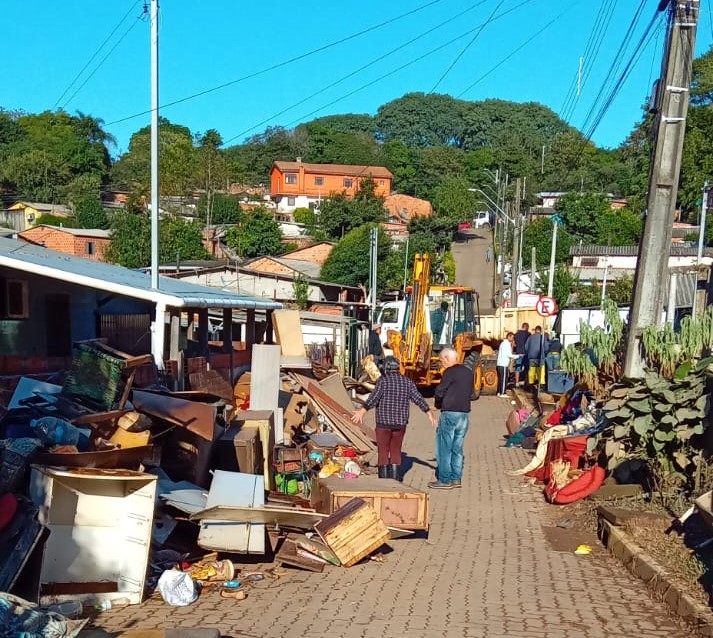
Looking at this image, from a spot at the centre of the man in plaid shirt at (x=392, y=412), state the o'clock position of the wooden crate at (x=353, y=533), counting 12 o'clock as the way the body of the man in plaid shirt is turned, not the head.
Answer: The wooden crate is roughly at 6 o'clock from the man in plaid shirt.

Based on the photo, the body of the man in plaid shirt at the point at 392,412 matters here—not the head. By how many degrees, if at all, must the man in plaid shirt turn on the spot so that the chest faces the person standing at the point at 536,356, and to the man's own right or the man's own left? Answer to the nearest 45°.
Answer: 0° — they already face them

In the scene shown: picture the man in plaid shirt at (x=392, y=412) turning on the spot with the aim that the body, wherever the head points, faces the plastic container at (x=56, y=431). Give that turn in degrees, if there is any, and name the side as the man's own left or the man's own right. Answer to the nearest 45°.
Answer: approximately 135° to the man's own left

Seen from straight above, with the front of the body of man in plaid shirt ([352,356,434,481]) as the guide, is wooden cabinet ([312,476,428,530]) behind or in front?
behind

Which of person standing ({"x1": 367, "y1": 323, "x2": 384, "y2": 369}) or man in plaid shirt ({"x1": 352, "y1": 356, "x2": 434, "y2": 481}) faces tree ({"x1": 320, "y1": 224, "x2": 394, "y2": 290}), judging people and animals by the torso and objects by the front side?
the man in plaid shirt

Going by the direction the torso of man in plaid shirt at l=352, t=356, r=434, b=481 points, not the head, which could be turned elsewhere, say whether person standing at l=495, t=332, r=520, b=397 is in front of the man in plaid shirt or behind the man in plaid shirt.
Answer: in front

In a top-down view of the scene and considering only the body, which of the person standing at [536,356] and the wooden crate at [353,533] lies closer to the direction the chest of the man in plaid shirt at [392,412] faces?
the person standing

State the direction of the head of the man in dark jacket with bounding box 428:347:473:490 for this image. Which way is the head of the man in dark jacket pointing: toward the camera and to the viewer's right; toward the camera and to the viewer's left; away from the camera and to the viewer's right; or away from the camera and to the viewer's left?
away from the camera and to the viewer's left

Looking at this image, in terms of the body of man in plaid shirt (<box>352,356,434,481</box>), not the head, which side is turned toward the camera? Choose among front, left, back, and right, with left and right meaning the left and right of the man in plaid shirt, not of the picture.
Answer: back

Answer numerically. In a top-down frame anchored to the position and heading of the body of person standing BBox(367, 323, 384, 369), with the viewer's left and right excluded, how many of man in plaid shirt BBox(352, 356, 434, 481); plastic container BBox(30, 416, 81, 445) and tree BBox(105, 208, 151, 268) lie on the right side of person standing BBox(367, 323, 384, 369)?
2

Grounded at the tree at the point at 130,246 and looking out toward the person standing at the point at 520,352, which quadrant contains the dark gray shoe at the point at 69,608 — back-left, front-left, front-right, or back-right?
front-right

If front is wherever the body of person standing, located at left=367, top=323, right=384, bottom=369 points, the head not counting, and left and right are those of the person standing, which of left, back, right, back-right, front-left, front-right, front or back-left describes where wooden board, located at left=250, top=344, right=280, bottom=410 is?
right

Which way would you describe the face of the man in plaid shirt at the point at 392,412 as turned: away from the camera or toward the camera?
away from the camera

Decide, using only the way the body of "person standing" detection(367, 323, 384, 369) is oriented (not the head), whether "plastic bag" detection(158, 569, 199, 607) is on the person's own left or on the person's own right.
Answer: on the person's own right

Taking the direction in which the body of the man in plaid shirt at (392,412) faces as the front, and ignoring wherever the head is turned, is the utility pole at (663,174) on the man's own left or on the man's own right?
on the man's own right
